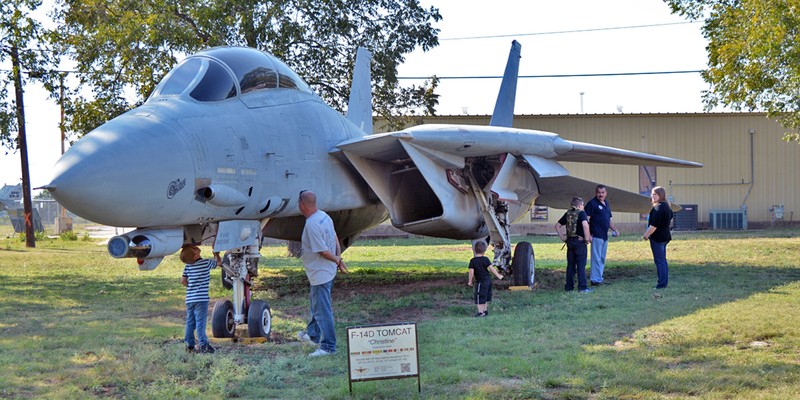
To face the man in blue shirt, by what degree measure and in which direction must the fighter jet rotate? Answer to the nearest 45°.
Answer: approximately 180°

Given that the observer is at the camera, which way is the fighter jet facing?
facing the viewer and to the left of the viewer

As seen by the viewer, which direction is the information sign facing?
toward the camera

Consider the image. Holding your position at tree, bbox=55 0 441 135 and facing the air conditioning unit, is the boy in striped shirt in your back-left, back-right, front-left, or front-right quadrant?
back-right

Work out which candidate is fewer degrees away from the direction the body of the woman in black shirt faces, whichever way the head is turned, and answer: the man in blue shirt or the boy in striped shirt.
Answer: the man in blue shirt

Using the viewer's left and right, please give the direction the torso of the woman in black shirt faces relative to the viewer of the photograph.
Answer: facing to the left of the viewer

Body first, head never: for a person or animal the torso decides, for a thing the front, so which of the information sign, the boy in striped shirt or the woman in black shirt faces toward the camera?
the information sign

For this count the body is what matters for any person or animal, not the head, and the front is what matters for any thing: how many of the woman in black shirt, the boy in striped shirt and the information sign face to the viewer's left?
1

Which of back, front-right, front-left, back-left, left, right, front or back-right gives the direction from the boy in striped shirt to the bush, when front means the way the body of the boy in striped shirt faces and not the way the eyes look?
front-left

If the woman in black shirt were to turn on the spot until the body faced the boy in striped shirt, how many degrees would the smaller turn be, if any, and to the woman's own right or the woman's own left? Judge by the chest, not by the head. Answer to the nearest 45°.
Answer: approximately 45° to the woman's own left

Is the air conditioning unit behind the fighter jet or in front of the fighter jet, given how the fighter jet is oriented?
behind

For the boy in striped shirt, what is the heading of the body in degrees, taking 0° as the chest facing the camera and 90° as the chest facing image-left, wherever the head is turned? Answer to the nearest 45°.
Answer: approximately 225°

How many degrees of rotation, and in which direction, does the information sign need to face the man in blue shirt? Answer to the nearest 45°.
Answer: approximately 135° to its left

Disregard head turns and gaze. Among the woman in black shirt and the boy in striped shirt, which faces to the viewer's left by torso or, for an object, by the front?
the woman in black shirt

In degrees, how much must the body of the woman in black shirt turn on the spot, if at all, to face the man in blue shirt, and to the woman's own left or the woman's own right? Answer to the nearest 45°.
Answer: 0° — they already face them

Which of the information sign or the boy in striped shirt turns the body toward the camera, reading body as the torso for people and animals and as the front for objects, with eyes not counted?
the information sign

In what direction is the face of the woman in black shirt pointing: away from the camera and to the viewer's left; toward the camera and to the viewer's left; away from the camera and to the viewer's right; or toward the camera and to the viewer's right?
toward the camera and to the viewer's left
